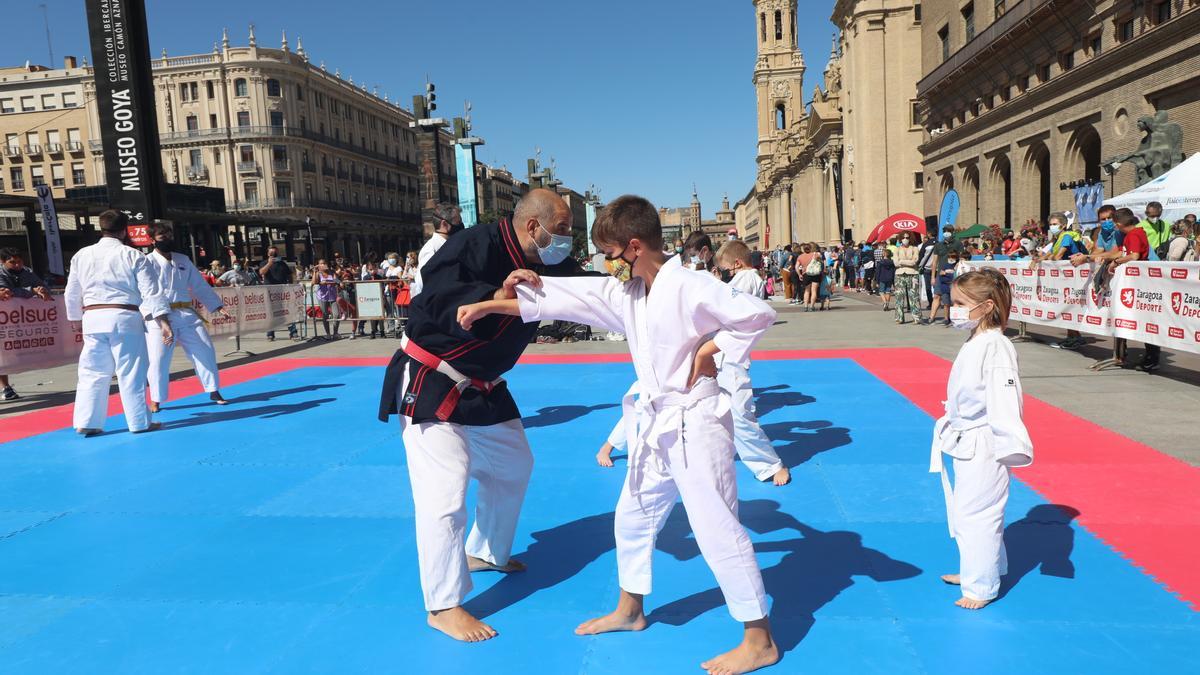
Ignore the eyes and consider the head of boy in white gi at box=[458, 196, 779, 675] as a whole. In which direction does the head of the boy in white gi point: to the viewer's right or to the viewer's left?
to the viewer's left

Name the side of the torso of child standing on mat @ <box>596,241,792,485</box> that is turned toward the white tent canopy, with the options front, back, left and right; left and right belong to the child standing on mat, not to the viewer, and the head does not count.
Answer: back

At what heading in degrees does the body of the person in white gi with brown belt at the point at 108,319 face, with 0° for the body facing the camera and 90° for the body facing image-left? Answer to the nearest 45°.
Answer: approximately 180°

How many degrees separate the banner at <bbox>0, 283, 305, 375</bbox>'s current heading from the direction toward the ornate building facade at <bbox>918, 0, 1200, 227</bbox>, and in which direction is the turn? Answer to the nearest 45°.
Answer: approximately 90° to its left

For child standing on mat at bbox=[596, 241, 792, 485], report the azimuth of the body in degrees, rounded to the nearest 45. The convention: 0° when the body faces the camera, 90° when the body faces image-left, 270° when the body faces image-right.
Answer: approximately 45°

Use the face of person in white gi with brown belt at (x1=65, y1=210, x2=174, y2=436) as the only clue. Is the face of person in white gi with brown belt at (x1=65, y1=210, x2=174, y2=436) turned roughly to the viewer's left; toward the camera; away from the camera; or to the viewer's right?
away from the camera

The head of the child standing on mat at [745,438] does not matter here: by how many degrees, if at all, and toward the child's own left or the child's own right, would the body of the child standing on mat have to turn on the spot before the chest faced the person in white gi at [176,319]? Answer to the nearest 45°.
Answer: approximately 45° to the child's own right

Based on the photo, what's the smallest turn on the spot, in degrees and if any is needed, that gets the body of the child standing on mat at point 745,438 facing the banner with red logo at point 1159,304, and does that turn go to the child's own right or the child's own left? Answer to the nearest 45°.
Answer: approximately 180°
